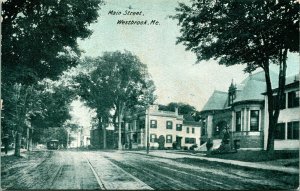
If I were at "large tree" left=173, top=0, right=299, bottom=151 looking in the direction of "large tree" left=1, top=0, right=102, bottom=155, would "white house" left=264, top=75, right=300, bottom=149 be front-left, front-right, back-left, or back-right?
back-right

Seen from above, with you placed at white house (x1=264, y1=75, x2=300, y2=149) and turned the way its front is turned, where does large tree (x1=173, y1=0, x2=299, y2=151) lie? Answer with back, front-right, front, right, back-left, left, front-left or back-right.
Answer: front-left

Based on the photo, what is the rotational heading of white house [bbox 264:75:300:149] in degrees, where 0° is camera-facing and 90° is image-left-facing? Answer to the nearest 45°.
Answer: approximately 45°
